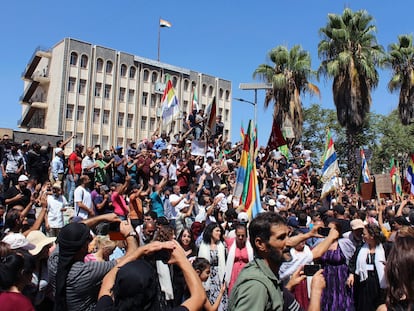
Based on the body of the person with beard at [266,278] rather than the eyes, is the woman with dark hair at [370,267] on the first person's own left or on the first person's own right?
on the first person's own left

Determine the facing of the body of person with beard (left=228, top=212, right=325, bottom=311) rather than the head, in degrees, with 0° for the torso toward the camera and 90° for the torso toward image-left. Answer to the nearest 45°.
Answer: approximately 270°

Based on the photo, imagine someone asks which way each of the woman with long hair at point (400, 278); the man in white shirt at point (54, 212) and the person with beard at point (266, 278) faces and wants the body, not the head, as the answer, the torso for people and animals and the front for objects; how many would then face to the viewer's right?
1

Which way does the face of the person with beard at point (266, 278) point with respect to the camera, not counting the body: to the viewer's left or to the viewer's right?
to the viewer's right

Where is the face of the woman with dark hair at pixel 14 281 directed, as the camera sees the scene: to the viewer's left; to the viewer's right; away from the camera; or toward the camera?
away from the camera

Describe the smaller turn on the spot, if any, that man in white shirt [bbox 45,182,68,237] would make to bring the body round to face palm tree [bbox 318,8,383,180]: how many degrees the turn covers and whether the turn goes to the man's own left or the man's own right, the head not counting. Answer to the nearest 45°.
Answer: approximately 135° to the man's own left

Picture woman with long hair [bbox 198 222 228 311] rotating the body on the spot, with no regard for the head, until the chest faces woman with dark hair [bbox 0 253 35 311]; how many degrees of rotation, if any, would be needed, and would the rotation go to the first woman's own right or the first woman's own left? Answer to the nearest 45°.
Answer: approximately 90° to the first woman's own right

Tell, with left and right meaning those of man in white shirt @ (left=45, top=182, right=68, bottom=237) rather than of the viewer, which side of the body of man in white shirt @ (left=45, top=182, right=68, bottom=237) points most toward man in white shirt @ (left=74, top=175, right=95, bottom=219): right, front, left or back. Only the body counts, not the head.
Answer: left

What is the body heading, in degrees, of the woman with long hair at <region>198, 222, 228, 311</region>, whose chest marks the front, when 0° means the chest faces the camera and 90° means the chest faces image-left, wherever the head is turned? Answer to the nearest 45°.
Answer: approximately 315°

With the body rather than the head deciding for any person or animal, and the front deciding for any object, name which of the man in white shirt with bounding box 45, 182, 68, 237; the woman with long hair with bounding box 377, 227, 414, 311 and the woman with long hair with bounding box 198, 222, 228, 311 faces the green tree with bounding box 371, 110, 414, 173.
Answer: the woman with long hair with bounding box 377, 227, 414, 311

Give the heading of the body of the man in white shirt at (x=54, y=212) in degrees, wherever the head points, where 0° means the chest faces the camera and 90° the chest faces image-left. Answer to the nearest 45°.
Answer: approximately 0°

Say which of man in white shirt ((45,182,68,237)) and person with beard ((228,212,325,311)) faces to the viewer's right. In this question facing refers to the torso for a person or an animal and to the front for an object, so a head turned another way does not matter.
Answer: the person with beard
